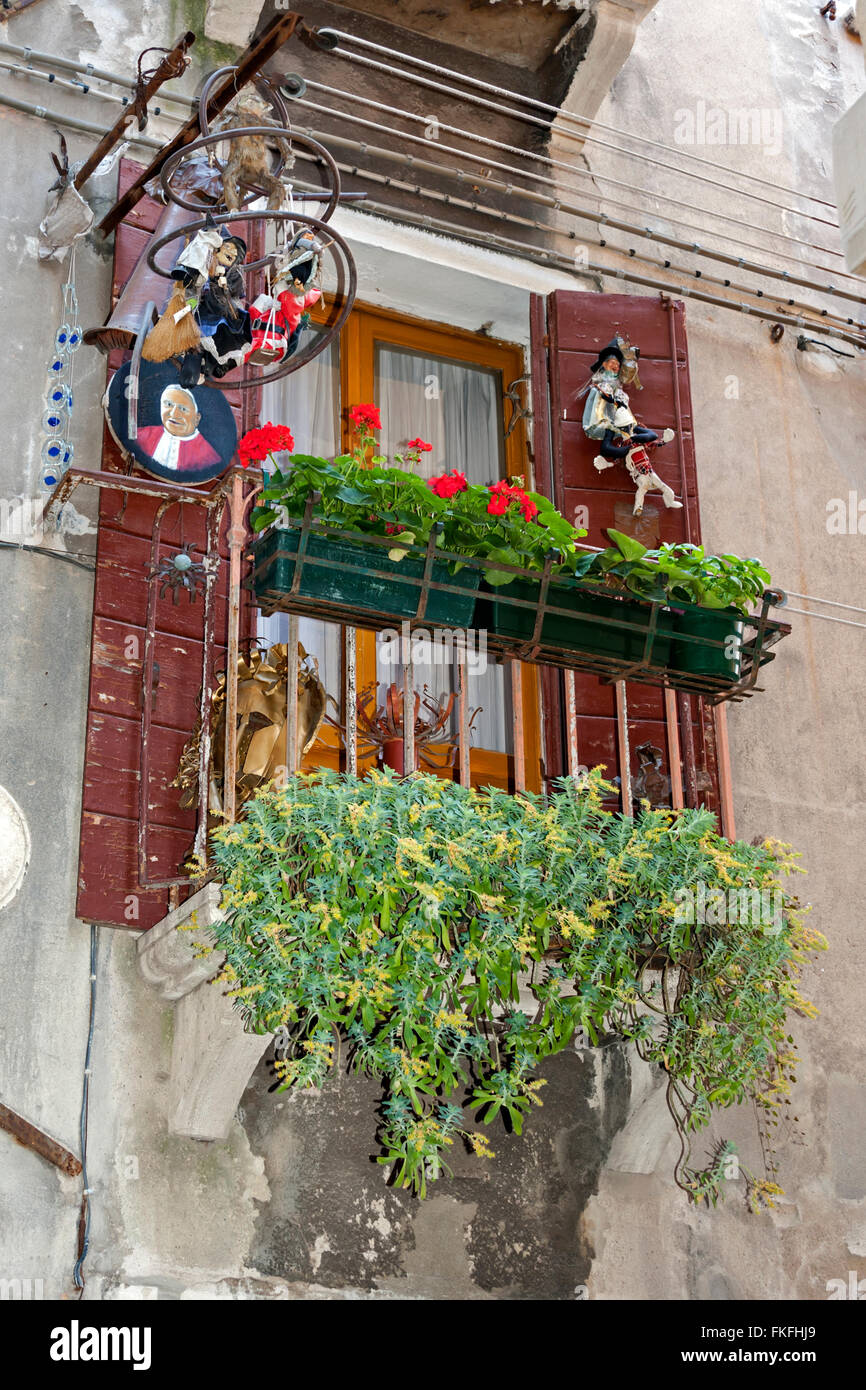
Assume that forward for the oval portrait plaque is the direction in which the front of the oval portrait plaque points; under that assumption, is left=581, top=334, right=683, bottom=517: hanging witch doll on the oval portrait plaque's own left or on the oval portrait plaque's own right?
on the oval portrait plaque's own left

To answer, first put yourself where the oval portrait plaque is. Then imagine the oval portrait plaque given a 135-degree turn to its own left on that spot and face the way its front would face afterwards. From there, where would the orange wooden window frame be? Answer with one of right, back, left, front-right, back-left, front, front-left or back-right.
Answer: front

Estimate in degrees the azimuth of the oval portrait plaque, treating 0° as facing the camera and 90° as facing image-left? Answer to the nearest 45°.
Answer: approximately 0°

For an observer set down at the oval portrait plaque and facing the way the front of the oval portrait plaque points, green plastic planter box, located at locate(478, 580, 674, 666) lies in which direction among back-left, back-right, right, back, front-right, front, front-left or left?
left
